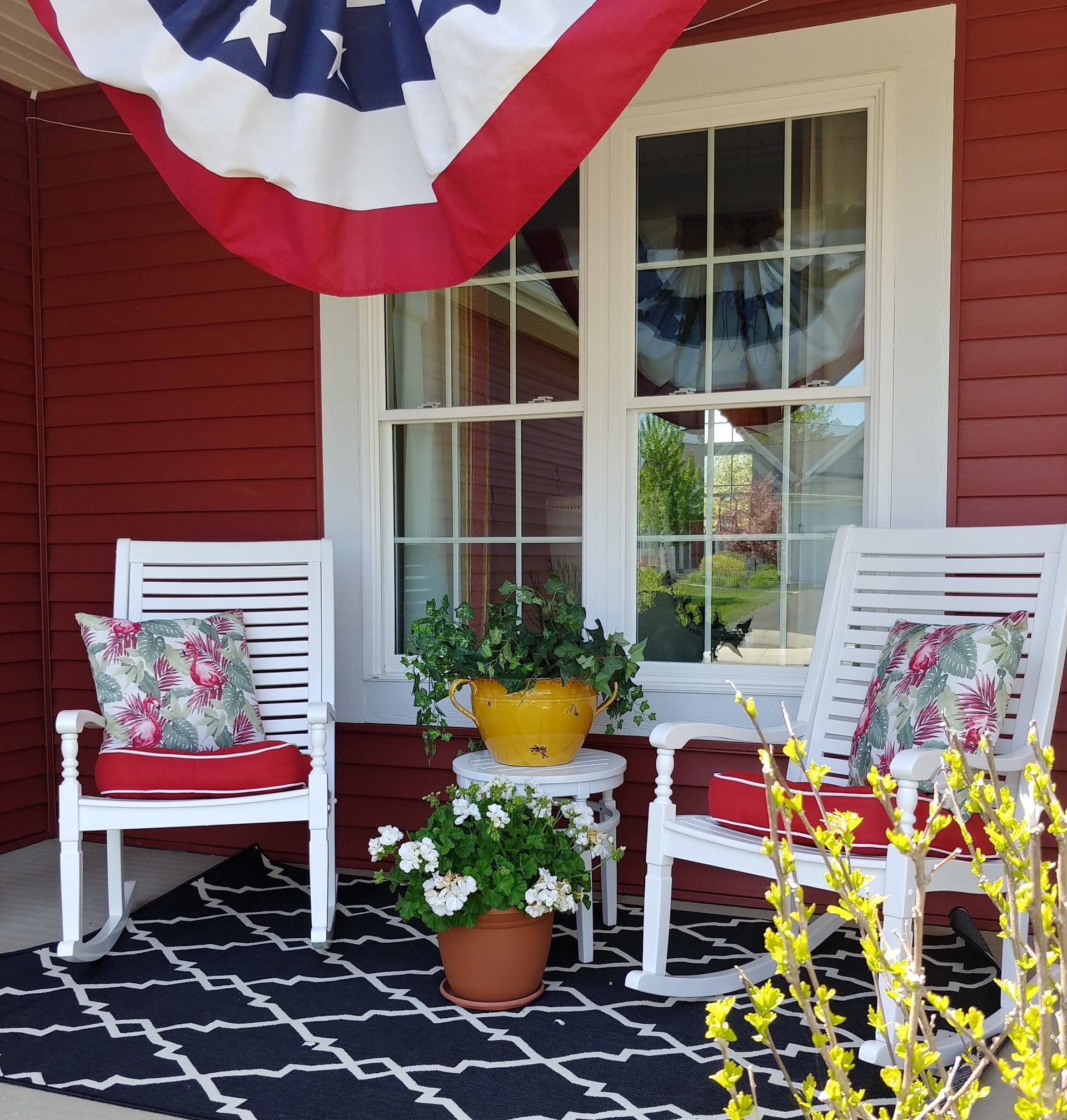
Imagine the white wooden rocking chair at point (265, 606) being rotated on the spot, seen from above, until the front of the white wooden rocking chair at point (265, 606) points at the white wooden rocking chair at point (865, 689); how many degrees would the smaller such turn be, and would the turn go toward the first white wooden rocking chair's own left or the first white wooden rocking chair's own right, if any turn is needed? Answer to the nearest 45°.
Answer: approximately 45° to the first white wooden rocking chair's own left

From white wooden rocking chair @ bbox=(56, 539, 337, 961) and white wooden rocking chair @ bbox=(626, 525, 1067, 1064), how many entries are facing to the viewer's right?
0

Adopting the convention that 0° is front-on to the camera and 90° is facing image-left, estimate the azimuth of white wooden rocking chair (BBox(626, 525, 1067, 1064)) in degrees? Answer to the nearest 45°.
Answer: approximately 45°

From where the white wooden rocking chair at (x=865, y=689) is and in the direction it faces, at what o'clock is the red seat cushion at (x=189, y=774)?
The red seat cushion is roughly at 1 o'clock from the white wooden rocking chair.

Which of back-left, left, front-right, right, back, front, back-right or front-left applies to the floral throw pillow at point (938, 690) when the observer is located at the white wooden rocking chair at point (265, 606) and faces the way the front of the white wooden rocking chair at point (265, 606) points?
front-left

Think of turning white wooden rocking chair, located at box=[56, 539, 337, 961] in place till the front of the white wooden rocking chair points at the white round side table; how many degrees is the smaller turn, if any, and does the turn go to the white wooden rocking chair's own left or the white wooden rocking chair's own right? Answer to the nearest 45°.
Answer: approximately 45° to the white wooden rocking chair's own left
